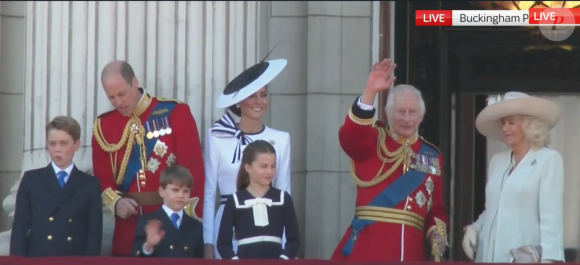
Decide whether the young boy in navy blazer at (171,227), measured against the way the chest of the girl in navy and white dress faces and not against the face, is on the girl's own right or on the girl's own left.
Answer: on the girl's own right

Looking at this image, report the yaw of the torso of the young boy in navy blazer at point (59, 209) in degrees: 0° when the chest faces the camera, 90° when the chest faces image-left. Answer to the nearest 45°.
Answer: approximately 0°

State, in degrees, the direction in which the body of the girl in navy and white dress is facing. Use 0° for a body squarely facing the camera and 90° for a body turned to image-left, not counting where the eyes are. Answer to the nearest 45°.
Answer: approximately 0°

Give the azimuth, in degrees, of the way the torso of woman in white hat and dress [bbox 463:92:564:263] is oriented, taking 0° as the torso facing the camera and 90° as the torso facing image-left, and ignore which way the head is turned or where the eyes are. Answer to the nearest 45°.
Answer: approximately 45°

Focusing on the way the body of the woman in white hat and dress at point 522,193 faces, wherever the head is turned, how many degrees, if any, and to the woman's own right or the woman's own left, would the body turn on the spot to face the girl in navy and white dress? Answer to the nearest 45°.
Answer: approximately 45° to the woman's own right

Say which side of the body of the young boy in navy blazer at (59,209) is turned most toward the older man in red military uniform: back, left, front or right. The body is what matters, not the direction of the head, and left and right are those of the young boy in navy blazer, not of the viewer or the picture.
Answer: left
